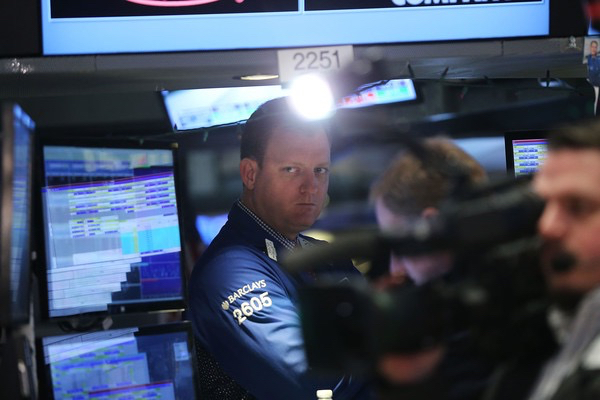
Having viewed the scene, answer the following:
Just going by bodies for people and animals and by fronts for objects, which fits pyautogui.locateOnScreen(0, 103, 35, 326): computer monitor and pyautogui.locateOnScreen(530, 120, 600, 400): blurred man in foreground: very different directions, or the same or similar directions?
very different directions

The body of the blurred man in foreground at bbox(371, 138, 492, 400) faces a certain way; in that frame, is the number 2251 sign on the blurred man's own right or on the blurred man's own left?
on the blurred man's own right

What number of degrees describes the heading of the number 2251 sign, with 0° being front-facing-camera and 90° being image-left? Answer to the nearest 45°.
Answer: approximately 0°

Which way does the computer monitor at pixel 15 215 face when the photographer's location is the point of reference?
facing to the right of the viewer

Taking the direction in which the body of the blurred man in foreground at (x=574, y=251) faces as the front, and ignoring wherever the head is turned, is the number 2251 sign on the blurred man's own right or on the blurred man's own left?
on the blurred man's own right

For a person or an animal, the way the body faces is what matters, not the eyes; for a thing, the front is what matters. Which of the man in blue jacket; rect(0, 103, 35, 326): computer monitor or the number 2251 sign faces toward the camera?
the number 2251 sign

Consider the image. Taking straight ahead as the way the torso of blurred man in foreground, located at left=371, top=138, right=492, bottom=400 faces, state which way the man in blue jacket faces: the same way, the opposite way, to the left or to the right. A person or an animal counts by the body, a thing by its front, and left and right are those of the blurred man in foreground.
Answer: the opposite way

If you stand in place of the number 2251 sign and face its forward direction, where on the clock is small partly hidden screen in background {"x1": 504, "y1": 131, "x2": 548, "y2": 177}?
The small partly hidden screen in background is roughly at 8 o'clock from the number 2251 sign.
